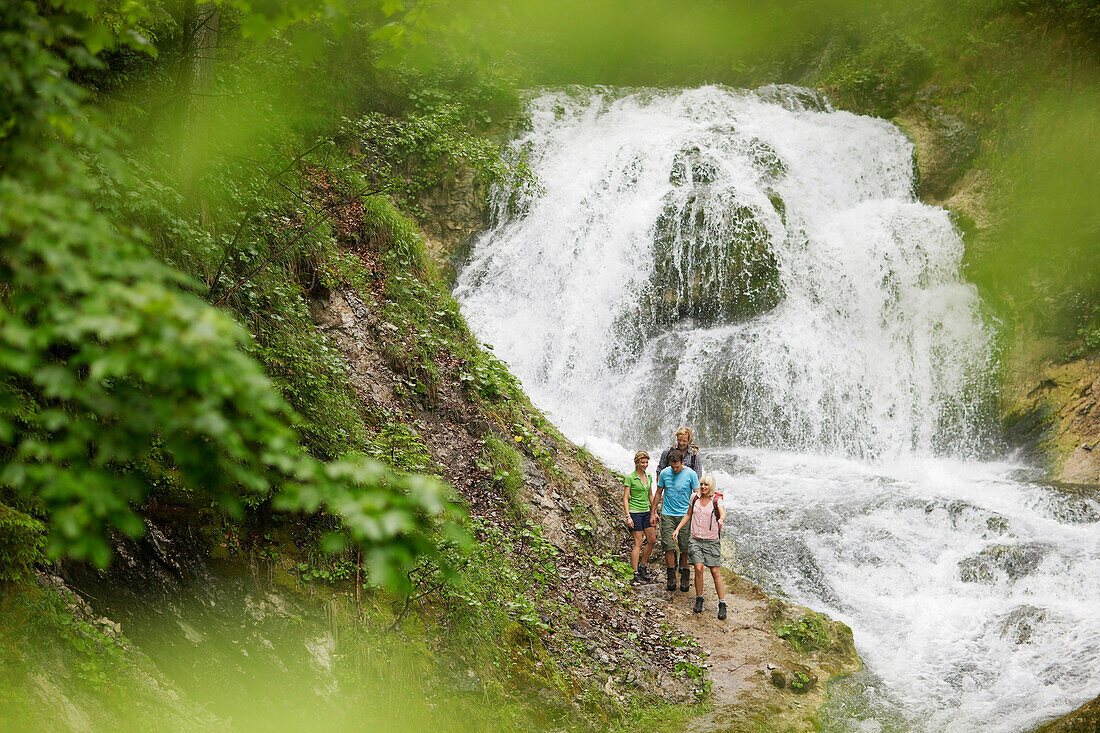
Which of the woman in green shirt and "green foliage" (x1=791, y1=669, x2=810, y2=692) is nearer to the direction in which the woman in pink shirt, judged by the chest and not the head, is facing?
the green foliage

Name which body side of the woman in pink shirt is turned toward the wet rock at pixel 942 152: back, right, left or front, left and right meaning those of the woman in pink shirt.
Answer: back

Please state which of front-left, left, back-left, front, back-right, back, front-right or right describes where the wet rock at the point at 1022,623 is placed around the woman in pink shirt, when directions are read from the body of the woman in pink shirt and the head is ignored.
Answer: left

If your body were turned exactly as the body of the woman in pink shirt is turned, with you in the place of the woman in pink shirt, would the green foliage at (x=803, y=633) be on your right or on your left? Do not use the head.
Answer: on your left

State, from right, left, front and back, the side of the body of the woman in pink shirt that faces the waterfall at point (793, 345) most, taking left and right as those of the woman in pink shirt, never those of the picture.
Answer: back

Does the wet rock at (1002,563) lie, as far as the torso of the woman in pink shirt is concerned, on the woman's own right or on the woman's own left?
on the woman's own left

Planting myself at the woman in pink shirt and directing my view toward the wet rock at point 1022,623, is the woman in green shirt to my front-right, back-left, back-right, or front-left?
back-left

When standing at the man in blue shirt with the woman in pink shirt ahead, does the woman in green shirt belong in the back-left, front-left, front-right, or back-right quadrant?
back-right

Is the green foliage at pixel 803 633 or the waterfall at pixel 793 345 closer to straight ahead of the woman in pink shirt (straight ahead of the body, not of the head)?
the green foliage

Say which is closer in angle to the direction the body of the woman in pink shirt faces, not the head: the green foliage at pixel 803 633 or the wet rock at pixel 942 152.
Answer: the green foliage

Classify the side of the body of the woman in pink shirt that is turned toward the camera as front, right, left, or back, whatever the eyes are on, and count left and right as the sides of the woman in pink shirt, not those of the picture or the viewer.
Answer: front

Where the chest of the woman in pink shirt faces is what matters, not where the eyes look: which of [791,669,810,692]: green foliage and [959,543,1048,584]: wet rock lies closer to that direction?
the green foliage
